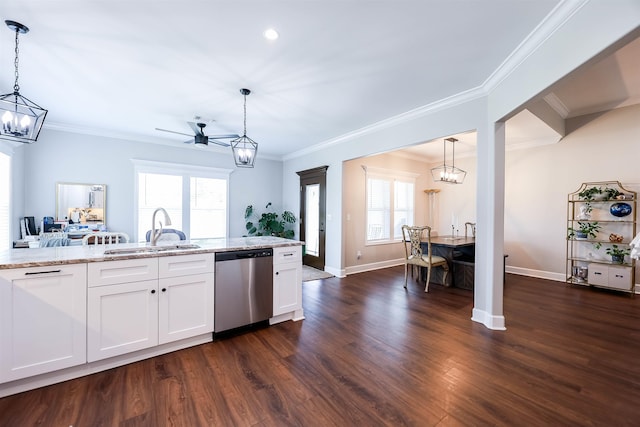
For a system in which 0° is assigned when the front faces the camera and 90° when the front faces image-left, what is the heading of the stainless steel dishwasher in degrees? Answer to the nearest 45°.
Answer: approximately 315°

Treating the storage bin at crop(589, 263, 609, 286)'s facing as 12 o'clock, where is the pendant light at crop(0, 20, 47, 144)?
The pendant light is roughly at 1 o'clock from the storage bin.

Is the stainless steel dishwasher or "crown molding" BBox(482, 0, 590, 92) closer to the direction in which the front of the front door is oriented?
the stainless steel dishwasher

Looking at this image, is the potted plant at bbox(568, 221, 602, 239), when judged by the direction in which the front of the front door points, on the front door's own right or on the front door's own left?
on the front door's own left

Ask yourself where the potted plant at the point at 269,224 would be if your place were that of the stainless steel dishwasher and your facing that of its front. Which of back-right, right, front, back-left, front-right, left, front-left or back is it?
back-left

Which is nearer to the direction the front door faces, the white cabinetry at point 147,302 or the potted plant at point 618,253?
the white cabinetry

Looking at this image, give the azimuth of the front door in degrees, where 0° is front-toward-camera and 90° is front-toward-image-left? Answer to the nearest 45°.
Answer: approximately 45°

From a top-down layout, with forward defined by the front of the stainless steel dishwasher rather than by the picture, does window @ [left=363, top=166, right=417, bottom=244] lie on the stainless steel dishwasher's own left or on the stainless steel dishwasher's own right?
on the stainless steel dishwasher's own left
